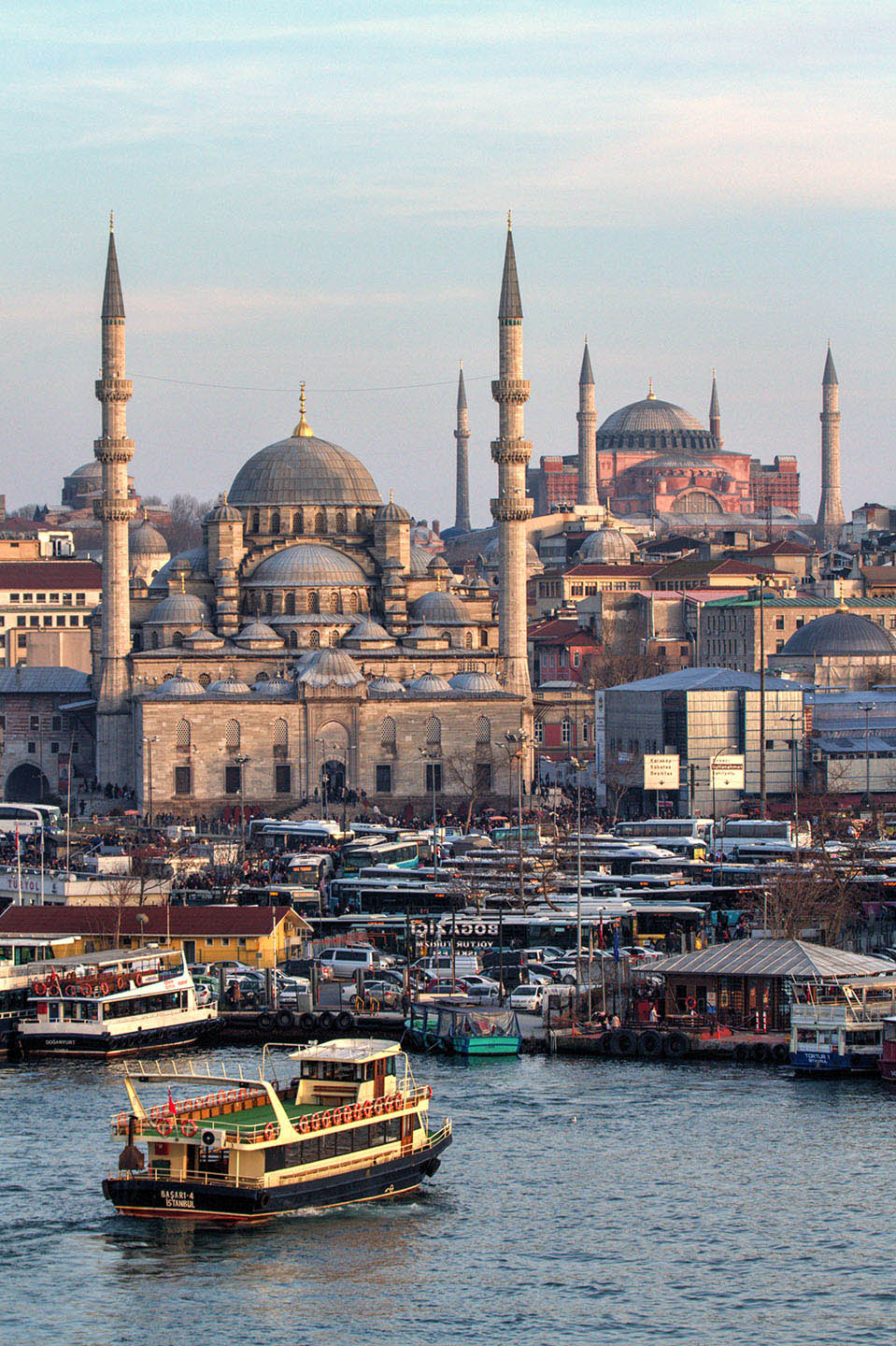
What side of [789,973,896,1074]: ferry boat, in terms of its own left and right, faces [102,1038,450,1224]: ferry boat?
back

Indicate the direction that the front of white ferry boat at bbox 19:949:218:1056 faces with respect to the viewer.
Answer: facing away from the viewer and to the right of the viewer

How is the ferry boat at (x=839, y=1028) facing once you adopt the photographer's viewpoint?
facing away from the viewer and to the right of the viewer

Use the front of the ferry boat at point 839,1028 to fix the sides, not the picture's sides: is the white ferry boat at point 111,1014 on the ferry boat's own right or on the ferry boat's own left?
on the ferry boat's own left

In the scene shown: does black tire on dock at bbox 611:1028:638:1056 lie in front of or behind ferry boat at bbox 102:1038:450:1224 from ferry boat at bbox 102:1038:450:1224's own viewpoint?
in front

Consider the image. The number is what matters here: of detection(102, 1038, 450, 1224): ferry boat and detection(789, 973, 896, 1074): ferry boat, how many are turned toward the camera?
0

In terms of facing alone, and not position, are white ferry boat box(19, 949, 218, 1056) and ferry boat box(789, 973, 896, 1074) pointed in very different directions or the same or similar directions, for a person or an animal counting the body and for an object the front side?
same or similar directions

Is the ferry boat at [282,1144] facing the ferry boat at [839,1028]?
yes

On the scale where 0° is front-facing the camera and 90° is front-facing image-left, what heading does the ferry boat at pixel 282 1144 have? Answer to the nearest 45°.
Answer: approximately 225°

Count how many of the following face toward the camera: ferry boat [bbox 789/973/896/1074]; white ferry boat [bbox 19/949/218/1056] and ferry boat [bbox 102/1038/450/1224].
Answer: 0

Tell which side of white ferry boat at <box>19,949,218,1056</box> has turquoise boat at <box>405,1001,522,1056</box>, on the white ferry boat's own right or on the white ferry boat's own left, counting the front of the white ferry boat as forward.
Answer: on the white ferry boat's own right
